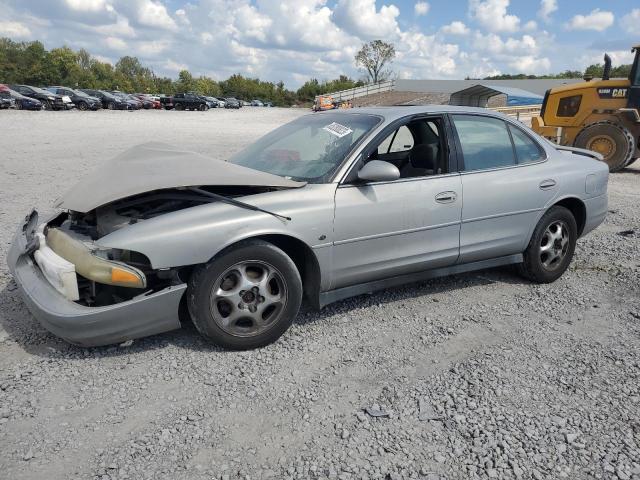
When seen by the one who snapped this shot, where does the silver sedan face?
facing the viewer and to the left of the viewer

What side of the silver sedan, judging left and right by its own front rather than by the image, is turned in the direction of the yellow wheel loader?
back
